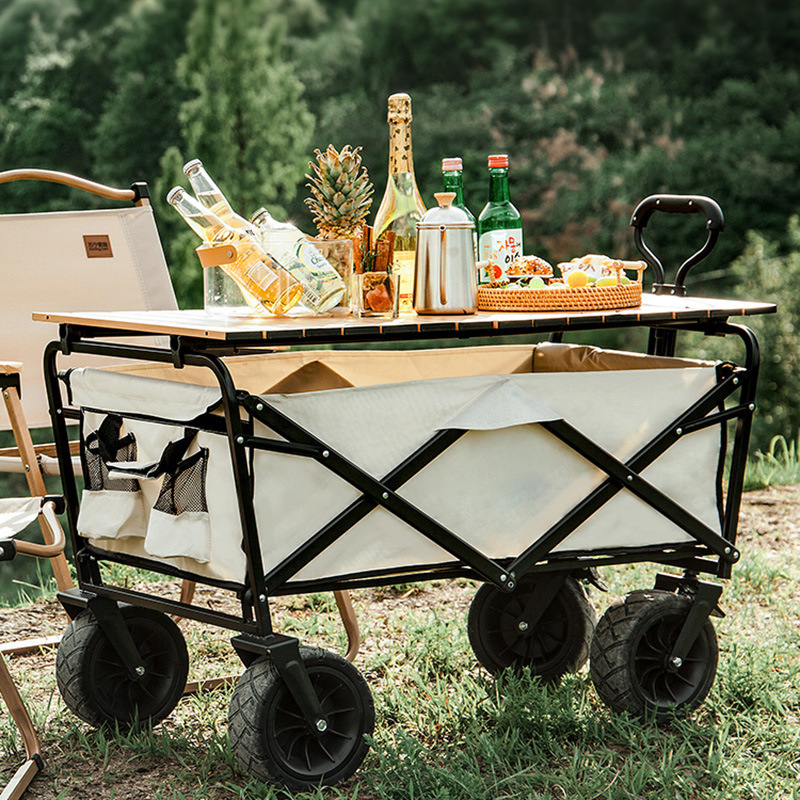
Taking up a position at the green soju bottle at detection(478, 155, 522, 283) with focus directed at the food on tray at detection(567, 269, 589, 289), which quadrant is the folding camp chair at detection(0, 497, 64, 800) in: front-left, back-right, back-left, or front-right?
back-right

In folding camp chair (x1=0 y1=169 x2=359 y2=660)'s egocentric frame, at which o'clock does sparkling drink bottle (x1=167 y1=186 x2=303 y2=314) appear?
The sparkling drink bottle is roughly at 1 o'clock from the folding camp chair.

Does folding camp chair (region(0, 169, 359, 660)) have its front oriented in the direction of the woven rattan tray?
yes

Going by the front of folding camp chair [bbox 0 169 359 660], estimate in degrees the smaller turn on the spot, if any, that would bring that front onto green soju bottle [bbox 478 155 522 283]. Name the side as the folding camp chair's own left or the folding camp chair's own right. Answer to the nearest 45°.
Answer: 0° — it already faces it
